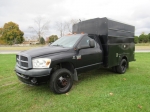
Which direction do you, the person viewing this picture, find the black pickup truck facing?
facing the viewer and to the left of the viewer

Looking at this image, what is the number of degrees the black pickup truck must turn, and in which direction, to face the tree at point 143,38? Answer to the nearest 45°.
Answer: approximately 180°
